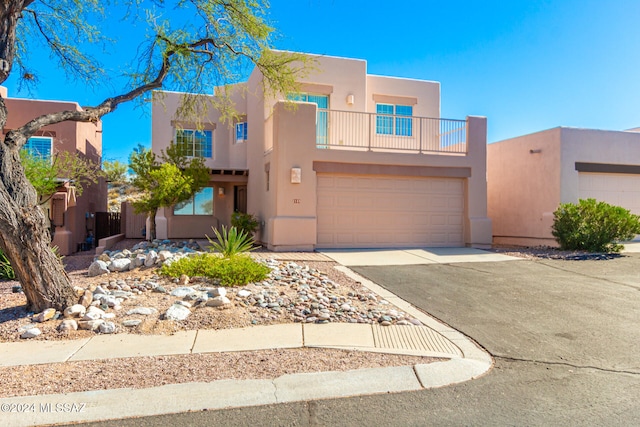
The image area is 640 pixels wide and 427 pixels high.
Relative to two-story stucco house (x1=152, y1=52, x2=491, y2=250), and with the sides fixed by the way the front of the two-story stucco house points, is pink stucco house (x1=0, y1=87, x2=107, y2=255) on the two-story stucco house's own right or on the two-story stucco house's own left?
on the two-story stucco house's own right

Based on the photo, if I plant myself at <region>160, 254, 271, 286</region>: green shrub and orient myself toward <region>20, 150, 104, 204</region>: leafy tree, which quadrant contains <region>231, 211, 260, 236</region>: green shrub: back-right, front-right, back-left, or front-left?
front-right

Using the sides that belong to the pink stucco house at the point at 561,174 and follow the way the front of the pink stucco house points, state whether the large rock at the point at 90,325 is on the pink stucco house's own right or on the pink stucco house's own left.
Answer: on the pink stucco house's own right

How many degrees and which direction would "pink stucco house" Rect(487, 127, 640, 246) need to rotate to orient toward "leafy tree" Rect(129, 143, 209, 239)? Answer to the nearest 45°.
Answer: approximately 90° to its right

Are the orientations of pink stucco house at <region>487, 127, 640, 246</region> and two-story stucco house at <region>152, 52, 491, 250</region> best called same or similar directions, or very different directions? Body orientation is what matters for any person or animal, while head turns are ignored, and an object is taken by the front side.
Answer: same or similar directions

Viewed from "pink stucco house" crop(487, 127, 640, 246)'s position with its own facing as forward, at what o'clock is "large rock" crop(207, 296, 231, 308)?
The large rock is roughly at 2 o'clock from the pink stucco house.

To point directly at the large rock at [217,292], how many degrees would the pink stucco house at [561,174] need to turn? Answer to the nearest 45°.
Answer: approximately 45° to its right

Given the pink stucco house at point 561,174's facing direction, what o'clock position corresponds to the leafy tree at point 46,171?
The leafy tree is roughly at 3 o'clock from the pink stucco house.

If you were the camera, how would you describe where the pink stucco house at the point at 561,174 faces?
facing the viewer and to the right of the viewer

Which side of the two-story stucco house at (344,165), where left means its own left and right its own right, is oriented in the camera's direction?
front

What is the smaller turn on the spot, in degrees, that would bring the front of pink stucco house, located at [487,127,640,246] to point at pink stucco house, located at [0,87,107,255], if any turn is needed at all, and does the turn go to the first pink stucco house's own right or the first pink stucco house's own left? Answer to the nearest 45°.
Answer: approximately 90° to the first pink stucco house's own right

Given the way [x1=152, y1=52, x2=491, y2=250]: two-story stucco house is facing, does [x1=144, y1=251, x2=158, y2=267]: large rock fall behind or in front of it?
in front

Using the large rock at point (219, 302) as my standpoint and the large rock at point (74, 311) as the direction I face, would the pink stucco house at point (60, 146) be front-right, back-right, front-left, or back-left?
front-right

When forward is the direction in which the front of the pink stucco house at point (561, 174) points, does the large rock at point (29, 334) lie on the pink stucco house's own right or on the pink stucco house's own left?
on the pink stucco house's own right

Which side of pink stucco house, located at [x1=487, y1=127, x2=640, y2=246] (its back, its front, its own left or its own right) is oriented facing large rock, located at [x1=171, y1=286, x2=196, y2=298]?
right

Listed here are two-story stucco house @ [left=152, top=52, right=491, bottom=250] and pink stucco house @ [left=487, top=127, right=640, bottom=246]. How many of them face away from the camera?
0
